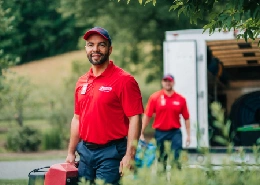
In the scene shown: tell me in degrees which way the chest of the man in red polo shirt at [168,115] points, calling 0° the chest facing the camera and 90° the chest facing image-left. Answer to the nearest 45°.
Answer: approximately 0°

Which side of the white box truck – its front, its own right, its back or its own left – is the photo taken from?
back

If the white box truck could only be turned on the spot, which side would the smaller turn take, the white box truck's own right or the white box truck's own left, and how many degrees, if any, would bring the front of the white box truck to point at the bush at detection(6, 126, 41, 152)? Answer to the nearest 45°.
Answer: approximately 45° to the white box truck's own left

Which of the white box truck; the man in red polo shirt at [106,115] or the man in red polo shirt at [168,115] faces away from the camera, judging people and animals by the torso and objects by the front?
the white box truck

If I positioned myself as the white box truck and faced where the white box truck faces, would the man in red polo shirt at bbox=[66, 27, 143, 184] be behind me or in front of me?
behind

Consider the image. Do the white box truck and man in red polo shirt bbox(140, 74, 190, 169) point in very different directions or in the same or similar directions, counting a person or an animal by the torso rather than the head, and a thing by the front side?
very different directions

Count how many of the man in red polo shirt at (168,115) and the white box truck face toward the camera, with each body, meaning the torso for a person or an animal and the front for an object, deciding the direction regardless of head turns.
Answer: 1

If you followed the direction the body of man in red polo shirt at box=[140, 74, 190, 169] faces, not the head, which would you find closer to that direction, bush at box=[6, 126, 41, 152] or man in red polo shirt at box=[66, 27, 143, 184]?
the man in red polo shirt
